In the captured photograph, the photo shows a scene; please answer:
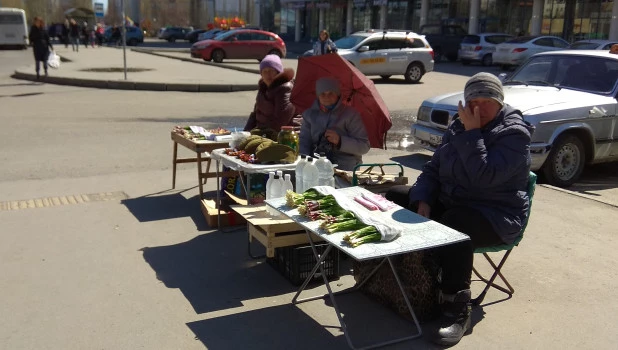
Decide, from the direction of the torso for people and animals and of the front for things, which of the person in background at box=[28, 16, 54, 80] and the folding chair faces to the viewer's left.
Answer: the folding chair

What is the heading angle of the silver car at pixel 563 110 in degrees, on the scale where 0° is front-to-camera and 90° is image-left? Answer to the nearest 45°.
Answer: approximately 45°

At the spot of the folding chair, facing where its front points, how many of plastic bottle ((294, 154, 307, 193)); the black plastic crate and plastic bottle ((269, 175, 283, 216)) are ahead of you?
3

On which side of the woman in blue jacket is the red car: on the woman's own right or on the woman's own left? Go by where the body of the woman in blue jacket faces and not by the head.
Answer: on the woman's own right

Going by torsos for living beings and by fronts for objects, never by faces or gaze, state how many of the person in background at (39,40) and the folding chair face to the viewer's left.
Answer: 1

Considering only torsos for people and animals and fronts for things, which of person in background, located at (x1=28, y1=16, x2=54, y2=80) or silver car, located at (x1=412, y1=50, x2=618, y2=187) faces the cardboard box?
the silver car
